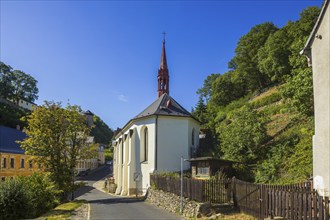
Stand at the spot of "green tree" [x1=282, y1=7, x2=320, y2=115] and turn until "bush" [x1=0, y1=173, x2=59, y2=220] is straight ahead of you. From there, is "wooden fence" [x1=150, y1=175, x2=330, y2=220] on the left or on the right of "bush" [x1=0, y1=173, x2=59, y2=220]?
left

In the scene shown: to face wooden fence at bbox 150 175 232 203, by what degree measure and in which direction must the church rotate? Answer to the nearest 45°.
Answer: approximately 135° to its left

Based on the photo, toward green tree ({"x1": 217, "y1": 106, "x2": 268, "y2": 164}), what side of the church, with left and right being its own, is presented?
right
